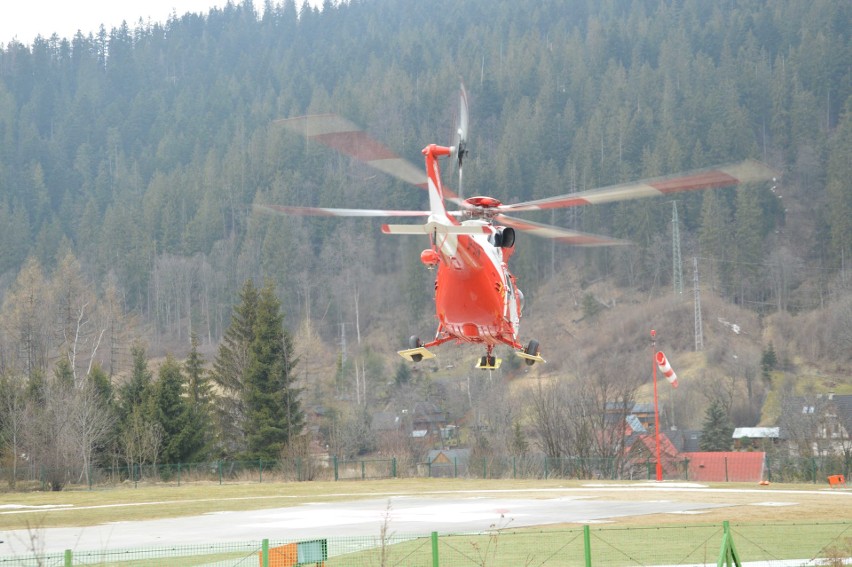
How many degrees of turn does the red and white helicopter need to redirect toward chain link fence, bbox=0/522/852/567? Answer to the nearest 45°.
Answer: approximately 180°

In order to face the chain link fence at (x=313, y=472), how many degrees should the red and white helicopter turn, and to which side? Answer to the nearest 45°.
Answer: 0° — it already faces it

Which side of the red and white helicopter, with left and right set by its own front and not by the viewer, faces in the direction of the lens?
back
